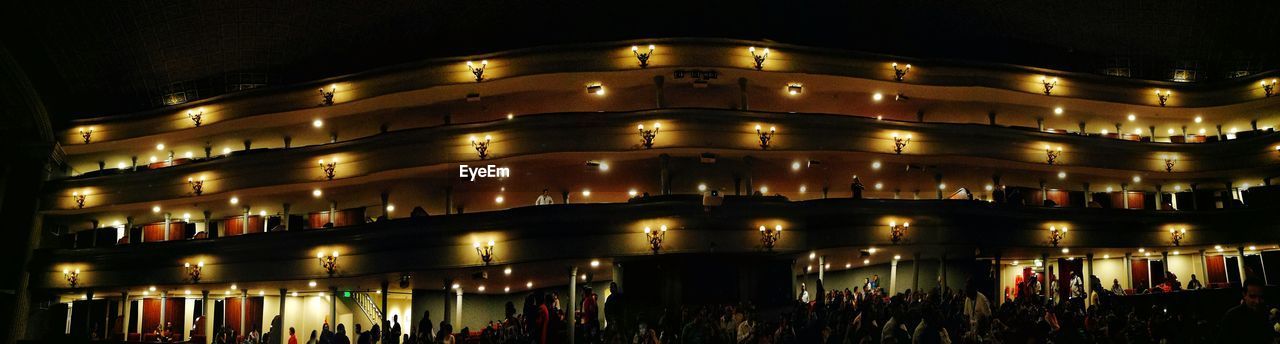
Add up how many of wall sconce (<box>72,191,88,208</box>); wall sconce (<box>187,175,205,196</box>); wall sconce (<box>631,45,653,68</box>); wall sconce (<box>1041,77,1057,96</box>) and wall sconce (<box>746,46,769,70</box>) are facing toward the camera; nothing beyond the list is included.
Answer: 5

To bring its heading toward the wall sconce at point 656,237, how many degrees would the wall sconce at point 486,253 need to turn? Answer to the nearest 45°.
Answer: approximately 90° to its left

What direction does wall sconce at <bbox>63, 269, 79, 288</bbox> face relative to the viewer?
toward the camera

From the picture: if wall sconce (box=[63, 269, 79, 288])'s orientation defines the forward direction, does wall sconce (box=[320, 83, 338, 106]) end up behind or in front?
in front

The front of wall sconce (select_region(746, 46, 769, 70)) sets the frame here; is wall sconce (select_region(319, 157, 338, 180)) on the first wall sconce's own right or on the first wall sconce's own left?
on the first wall sconce's own right

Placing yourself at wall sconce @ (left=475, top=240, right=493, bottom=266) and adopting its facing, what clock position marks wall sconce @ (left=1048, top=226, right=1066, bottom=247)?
wall sconce @ (left=1048, top=226, right=1066, bottom=247) is roughly at 9 o'clock from wall sconce @ (left=475, top=240, right=493, bottom=266).

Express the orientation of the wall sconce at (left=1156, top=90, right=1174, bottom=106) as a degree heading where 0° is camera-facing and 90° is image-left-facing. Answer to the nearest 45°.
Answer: approximately 0°

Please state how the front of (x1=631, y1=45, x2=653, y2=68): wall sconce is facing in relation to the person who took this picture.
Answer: facing the viewer

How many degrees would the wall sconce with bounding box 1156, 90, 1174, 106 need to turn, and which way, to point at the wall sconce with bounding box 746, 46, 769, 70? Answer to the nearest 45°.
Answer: approximately 45° to its right

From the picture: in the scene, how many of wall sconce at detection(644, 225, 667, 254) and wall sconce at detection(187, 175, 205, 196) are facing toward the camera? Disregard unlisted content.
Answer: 2

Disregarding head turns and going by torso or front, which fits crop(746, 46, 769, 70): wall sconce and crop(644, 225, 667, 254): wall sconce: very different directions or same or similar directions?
same or similar directions

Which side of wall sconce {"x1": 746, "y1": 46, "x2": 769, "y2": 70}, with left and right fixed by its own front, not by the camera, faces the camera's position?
front

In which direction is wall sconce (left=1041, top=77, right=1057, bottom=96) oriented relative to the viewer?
toward the camera

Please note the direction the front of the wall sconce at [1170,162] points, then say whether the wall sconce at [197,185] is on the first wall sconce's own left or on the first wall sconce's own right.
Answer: on the first wall sconce's own right

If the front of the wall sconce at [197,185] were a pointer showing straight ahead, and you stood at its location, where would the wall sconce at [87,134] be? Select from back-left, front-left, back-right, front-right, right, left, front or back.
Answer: back-right
